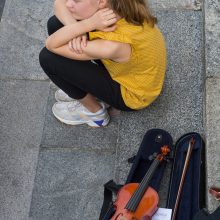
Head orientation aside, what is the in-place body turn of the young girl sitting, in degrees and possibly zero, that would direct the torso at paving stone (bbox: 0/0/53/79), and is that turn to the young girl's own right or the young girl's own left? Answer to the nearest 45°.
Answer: approximately 45° to the young girl's own right

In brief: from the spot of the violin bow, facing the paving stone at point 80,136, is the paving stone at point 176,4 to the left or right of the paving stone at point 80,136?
right

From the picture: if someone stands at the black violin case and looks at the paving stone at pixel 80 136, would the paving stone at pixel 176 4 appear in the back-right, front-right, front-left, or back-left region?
front-right

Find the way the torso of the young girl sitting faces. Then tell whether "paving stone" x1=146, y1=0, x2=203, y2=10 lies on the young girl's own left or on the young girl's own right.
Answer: on the young girl's own right

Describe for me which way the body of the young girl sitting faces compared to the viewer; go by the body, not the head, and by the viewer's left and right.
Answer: facing to the left of the viewer
